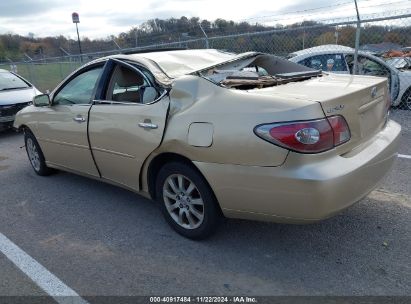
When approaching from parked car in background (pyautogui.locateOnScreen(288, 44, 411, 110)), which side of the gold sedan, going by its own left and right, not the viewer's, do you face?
right

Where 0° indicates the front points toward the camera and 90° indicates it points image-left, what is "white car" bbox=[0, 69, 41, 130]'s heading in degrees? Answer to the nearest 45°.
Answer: approximately 315°

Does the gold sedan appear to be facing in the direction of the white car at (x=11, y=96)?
yes

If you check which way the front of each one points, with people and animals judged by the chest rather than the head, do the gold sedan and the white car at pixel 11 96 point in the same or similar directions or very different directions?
very different directions

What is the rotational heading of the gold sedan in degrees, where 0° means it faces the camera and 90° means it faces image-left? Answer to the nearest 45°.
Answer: approximately 135°
